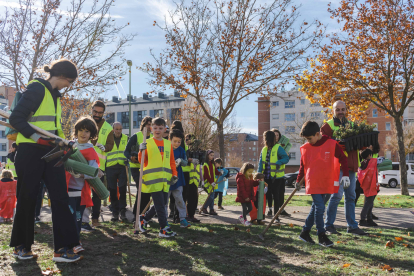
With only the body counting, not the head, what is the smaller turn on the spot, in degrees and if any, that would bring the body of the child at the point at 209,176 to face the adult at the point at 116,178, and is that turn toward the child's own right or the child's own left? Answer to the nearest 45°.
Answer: approximately 90° to the child's own right

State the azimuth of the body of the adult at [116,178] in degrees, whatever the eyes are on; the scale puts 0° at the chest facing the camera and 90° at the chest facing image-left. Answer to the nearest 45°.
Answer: approximately 0°

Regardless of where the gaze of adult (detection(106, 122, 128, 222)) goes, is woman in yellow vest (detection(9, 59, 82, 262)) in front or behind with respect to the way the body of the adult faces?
in front

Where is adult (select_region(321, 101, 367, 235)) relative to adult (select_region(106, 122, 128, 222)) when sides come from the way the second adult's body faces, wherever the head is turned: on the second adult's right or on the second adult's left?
on the second adult's left

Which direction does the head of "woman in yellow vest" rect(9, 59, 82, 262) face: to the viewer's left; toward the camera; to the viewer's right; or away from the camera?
to the viewer's right

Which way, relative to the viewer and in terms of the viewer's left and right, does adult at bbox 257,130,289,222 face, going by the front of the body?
facing the viewer and to the left of the viewer

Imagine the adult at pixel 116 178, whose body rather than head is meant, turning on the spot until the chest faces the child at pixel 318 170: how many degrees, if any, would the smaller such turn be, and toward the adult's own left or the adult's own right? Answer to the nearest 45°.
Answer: approximately 45° to the adult's own left
